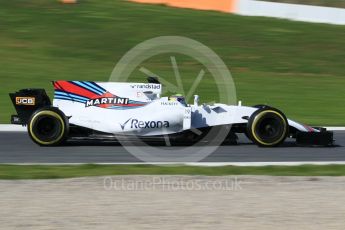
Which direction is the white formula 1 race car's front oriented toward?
to the viewer's right
